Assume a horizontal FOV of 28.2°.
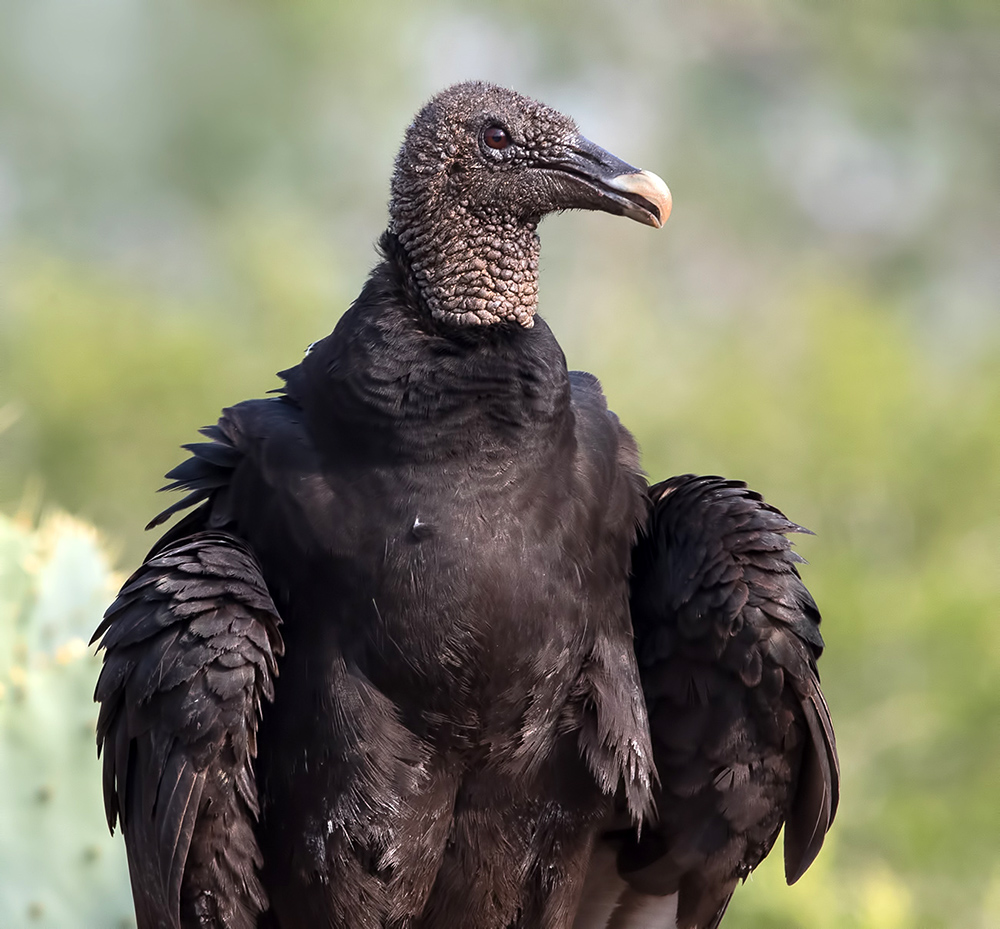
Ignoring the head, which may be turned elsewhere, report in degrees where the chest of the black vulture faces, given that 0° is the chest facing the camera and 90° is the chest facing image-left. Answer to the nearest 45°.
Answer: approximately 0°

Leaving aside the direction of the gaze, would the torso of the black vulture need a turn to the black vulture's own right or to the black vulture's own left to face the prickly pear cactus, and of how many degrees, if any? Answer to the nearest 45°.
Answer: approximately 135° to the black vulture's own right
